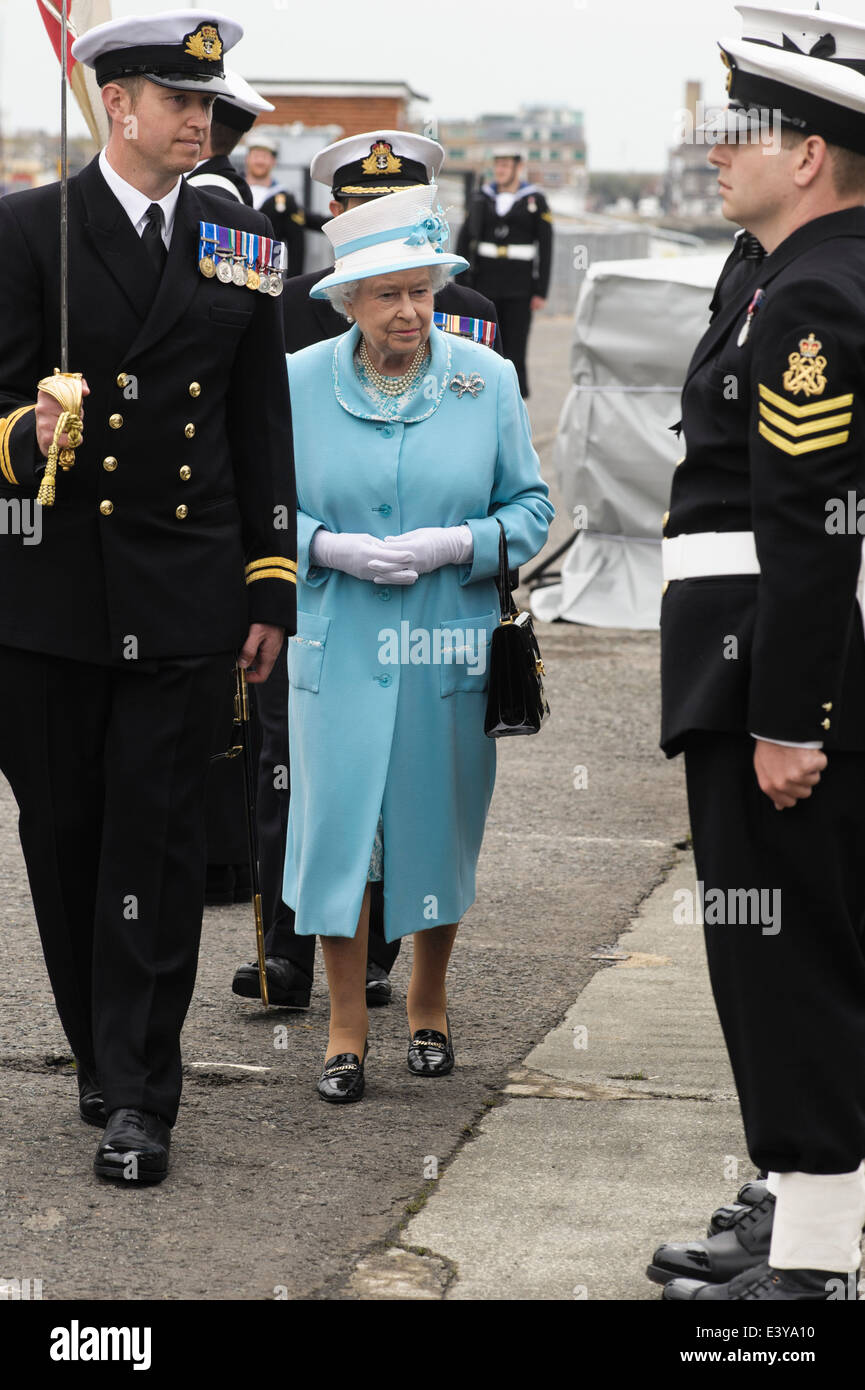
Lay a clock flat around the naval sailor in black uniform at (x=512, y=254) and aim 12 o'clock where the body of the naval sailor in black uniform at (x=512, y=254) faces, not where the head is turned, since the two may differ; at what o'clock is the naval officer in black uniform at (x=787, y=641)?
the naval officer in black uniform at (x=787, y=641) is roughly at 12 o'clock from the naval sailor in black uniform at (x=512, y=254).

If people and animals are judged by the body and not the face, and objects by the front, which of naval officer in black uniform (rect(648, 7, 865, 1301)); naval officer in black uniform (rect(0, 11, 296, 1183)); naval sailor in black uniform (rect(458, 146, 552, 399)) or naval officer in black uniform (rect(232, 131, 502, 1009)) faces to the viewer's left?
naval officer in black uniform (rect(648, 7, 865, 1301))

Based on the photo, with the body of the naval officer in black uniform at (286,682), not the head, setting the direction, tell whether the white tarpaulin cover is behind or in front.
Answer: behind

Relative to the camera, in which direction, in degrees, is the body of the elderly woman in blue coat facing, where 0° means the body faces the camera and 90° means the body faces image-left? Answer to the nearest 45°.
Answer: approximately 0°

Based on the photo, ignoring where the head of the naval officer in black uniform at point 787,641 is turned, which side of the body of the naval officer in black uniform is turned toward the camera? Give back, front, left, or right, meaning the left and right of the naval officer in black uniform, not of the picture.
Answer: left

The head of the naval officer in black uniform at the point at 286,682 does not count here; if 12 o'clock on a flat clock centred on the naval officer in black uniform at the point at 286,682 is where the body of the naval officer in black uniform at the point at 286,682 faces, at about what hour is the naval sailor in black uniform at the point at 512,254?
the naval sailor in black uniform at the point at 512,254 is roughly at 6 o'clock from the naval officer in black uniform at the point at 286,682.

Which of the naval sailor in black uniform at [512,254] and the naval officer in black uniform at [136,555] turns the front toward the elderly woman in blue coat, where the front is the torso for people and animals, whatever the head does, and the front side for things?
the naval sailor in black uniform at [512,254]

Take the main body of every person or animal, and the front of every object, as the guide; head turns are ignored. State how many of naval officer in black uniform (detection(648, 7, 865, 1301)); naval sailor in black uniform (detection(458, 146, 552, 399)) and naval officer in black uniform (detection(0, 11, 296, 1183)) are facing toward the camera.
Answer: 2

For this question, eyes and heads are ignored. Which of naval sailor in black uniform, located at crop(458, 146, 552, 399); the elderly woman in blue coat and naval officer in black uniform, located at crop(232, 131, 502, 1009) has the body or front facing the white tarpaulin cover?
naval sailor in black uniform, located at crop(458, 146, 552, 399)

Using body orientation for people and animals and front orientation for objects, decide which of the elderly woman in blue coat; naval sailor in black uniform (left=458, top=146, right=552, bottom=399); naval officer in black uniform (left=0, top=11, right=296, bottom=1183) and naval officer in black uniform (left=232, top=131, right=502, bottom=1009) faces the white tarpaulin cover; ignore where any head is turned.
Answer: naval sailor in black uniform (left=458, top=146, right=552, bottom=399)
